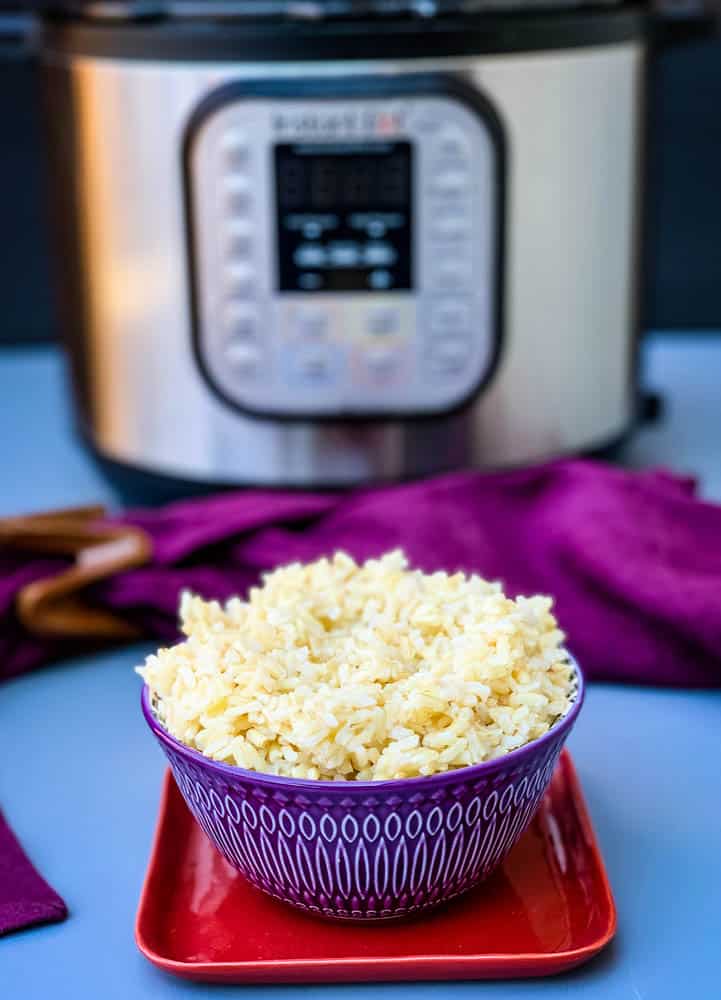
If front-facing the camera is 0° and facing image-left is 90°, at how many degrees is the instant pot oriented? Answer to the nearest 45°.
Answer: approximately 0°
